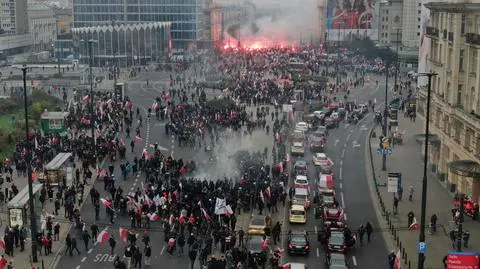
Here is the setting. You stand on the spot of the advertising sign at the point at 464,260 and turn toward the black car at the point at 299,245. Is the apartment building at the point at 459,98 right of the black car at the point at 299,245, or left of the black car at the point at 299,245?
right

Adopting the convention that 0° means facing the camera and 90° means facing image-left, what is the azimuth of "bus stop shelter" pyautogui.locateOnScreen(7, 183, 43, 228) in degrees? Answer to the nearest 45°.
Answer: approximately 270°

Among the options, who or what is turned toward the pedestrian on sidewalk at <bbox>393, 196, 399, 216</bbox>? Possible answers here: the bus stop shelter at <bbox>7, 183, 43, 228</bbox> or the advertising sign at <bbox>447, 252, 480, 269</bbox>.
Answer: the bus stop shelter

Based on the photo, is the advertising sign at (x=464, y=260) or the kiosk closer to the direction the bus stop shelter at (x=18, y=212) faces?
the advertising sign

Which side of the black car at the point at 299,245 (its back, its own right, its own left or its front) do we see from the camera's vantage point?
back

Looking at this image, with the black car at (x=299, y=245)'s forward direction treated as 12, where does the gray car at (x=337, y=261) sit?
the gray car at (x=337, y=261) is roughly at 5 o'clock from the black car at (x=299, y=245).

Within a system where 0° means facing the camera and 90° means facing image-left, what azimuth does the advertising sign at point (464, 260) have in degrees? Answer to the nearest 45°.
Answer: approximately 0°

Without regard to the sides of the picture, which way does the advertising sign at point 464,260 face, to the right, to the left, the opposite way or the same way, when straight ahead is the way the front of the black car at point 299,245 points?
the opposite way

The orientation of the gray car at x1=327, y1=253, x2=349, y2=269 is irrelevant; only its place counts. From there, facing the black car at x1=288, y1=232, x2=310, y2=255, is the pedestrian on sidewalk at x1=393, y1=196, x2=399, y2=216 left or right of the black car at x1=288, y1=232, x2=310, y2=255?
right

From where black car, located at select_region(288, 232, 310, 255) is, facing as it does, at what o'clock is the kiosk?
The kiosk is roughly at 10 o'clock from the black car.

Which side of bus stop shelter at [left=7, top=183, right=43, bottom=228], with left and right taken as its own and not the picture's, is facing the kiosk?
left

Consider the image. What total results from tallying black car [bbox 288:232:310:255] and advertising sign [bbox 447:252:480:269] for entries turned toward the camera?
1
